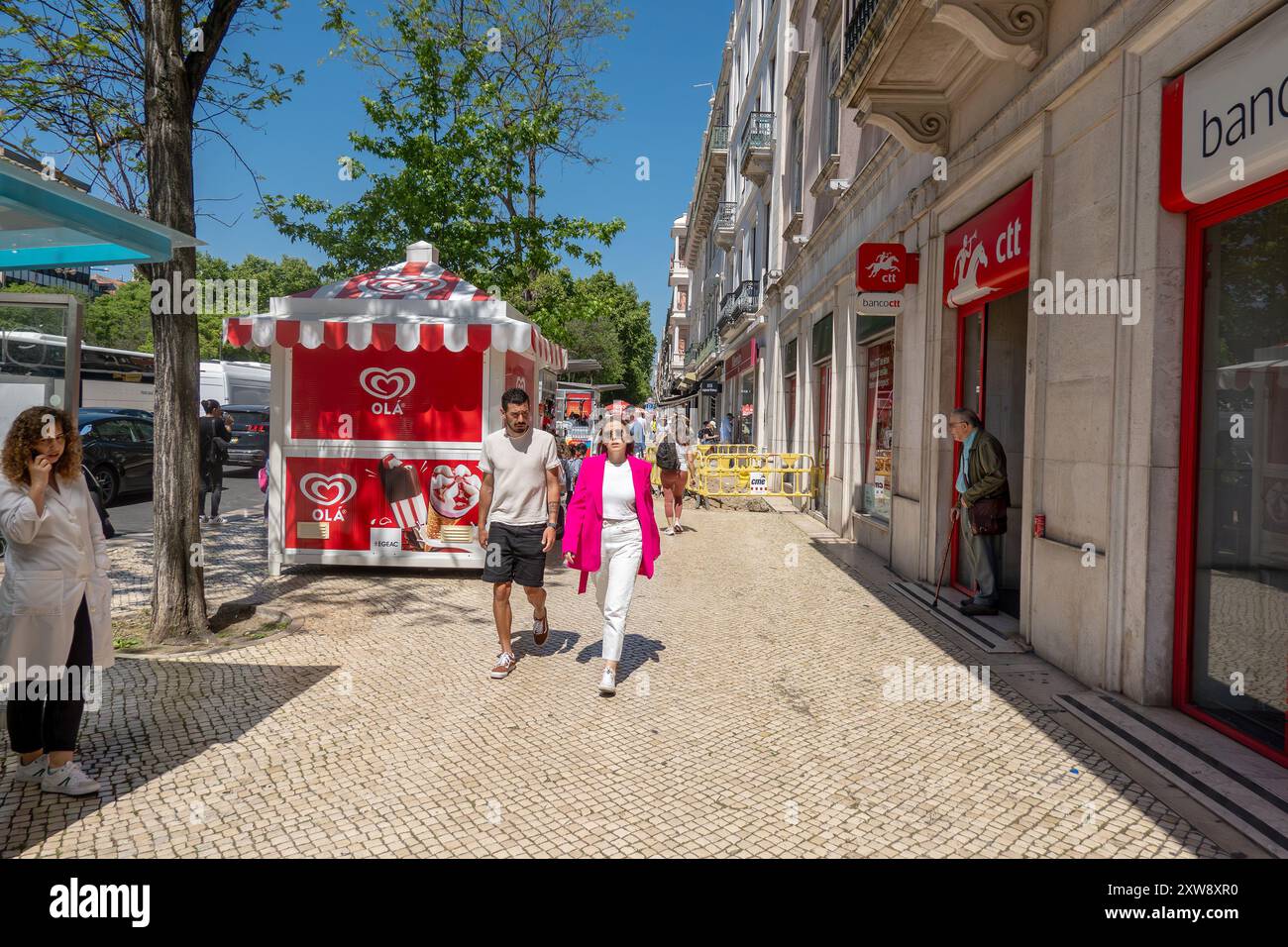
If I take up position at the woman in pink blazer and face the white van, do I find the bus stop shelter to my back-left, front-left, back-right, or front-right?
front-left

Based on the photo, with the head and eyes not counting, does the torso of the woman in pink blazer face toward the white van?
no

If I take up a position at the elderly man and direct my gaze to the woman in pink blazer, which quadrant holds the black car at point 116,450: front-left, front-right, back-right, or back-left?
front-right

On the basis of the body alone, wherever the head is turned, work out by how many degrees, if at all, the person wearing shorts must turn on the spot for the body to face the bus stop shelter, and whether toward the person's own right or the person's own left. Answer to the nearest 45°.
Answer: approximately 90° to the person's own right

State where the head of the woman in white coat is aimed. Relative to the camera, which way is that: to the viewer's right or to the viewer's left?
to the viewer's right

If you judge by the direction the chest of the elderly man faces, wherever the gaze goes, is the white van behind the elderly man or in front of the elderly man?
in front

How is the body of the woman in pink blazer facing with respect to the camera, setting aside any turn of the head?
toward the camera

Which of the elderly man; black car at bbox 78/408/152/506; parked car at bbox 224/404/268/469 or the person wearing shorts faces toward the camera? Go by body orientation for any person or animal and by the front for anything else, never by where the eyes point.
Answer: the person wearing shorts

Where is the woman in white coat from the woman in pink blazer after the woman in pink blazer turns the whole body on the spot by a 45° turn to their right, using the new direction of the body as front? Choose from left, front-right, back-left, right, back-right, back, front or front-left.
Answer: front

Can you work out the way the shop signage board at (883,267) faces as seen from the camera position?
facing the viewer

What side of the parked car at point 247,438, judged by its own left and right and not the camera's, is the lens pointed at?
back

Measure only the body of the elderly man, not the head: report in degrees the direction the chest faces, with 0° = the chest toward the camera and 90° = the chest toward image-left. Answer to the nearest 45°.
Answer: approximately 90°

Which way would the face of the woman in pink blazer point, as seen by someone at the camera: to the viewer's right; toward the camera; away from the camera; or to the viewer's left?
toward the camera

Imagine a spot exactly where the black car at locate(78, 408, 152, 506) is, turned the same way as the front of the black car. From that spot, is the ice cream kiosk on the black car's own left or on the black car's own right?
on the black car's own right

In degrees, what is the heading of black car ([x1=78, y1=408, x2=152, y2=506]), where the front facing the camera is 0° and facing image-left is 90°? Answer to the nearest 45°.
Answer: approximately 225°

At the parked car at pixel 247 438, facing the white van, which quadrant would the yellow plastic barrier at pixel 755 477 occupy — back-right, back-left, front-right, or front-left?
back-right

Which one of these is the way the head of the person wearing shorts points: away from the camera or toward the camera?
toward the camera
